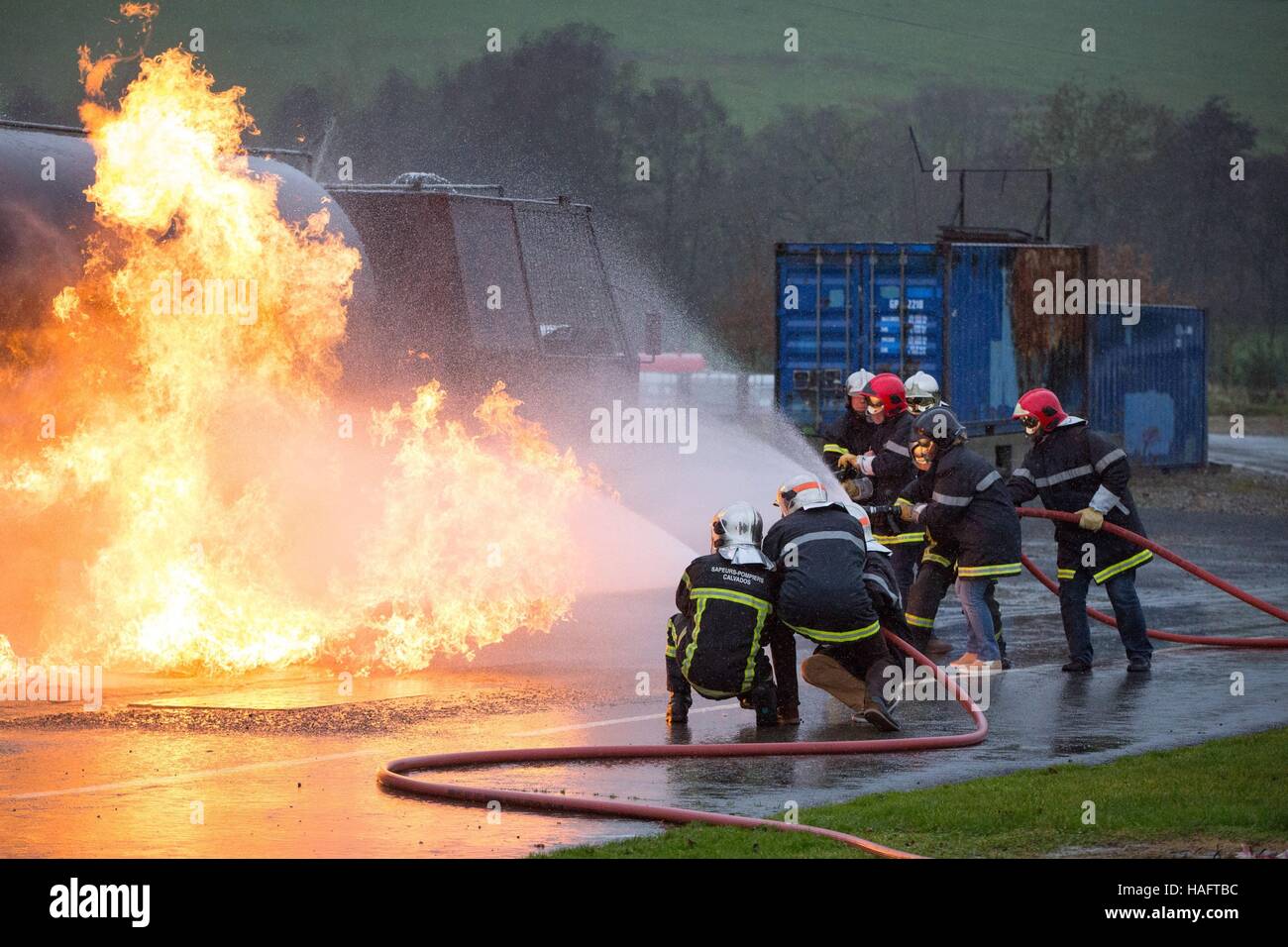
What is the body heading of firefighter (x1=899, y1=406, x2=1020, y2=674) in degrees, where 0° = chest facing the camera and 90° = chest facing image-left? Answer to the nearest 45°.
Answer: approximately 90°

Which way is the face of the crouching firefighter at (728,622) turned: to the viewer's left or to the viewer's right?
to the viewer's left

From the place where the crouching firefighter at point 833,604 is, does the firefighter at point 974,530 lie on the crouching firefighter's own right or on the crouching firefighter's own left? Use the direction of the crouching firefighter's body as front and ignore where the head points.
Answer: on the crouching firefighter's own right

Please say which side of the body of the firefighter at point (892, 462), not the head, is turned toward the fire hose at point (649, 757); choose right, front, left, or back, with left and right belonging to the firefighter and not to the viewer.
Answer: left

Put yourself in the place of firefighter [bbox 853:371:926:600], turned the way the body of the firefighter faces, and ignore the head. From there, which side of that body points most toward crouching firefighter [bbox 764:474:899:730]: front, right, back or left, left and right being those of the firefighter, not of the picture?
left

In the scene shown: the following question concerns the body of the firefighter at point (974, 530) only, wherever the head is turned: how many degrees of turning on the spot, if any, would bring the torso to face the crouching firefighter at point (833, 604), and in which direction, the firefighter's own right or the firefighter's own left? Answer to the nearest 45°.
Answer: approximately 90° to the firefighter's own left

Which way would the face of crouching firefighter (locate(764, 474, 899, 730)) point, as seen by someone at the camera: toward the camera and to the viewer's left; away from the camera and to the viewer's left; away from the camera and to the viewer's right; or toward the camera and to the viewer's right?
away from the camera and to the viewer's left

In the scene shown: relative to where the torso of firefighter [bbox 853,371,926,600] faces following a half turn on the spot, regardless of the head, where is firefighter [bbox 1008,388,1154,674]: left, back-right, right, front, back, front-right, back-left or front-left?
front-right

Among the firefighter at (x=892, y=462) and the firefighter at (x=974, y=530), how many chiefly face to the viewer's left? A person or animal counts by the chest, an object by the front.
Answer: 2

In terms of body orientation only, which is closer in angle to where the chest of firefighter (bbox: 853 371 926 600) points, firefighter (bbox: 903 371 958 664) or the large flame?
the large flame

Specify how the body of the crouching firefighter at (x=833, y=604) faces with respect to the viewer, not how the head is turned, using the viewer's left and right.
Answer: facing away from the viewer and to the left of the viewer

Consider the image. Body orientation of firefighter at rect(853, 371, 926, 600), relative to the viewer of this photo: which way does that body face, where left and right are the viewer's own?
facing to the left of the viewer
